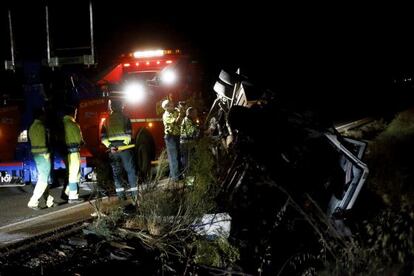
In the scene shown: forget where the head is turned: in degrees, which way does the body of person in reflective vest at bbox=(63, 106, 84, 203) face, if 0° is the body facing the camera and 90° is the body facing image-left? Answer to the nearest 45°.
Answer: approximately 270°

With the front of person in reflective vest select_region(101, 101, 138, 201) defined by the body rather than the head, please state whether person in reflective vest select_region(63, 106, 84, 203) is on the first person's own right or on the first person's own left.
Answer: on the first person's own left

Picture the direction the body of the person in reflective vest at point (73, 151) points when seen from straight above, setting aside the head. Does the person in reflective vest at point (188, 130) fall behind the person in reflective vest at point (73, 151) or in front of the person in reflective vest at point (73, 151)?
in front

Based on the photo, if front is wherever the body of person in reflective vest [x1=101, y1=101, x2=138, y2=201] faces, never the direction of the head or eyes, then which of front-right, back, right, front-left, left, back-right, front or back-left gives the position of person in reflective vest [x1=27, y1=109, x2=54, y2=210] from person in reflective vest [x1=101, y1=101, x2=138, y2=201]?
left

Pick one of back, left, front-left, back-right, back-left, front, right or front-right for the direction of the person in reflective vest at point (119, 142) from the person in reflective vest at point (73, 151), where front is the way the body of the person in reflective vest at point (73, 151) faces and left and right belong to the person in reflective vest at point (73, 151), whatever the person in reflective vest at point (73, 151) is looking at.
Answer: front-right

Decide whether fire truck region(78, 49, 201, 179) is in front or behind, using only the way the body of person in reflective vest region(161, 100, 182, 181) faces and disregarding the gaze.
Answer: behind

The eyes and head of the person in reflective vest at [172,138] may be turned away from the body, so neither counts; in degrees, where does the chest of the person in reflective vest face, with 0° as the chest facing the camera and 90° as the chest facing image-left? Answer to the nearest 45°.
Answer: approximately 315°

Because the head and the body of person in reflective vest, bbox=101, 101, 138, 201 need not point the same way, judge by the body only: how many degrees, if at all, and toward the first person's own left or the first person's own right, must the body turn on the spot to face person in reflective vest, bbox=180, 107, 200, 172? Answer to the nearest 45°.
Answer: approximately 45° to the first person's own right

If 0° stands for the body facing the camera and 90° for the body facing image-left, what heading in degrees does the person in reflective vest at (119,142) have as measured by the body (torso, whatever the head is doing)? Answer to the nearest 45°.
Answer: approximately 180°

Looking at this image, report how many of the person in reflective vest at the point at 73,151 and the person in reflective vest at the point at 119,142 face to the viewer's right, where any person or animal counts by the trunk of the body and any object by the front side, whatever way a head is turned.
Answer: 1

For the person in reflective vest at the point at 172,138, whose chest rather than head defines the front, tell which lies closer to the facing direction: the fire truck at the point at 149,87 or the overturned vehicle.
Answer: the overturned vehicle

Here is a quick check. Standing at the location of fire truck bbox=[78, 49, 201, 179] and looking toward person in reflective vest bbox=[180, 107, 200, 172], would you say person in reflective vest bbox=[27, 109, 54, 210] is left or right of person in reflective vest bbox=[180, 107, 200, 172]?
right
